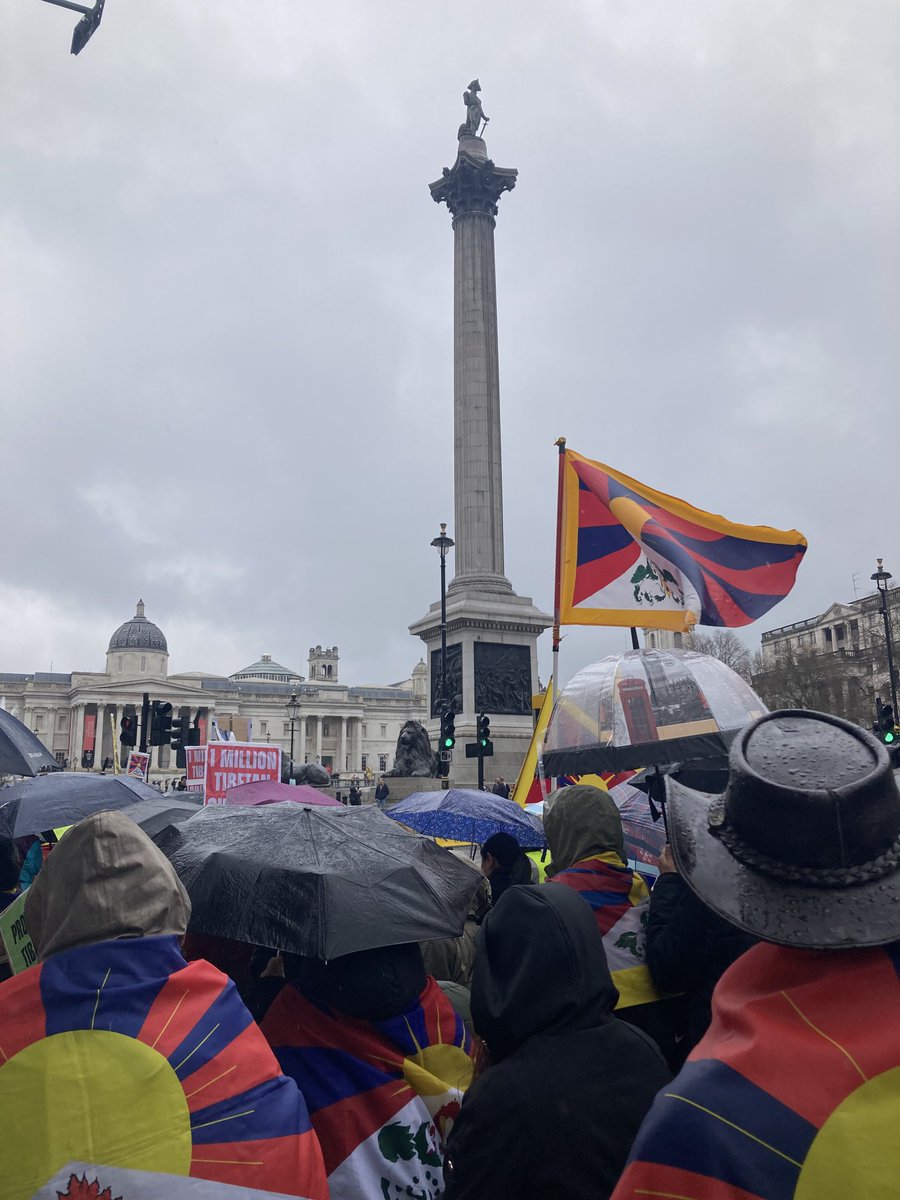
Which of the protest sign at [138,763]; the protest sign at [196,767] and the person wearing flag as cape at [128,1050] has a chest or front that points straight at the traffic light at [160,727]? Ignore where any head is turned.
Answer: the person wearing flag as cape

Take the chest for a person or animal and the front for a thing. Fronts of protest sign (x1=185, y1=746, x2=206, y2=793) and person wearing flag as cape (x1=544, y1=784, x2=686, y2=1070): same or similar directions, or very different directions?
very different directions

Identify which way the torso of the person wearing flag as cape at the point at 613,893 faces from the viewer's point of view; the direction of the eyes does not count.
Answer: away from the camera

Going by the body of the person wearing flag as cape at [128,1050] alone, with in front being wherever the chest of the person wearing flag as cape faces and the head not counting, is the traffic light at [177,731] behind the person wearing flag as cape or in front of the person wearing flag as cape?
in front

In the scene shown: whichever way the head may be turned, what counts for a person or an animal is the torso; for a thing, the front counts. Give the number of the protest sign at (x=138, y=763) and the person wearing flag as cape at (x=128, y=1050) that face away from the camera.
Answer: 1

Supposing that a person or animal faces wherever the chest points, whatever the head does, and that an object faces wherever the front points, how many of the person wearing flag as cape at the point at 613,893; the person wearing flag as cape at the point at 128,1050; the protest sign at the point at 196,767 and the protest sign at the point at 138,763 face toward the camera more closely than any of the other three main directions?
2

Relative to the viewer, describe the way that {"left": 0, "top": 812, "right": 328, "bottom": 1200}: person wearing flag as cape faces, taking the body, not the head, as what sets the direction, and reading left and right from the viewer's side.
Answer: facing away from the viewer

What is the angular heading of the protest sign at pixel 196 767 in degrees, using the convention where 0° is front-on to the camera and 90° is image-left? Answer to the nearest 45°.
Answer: approximately 0°

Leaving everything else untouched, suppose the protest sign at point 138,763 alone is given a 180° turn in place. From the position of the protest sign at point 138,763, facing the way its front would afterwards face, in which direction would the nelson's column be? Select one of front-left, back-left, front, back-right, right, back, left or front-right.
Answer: front-right

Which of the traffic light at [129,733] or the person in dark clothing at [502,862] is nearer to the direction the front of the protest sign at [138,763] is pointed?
the person in dark clothing

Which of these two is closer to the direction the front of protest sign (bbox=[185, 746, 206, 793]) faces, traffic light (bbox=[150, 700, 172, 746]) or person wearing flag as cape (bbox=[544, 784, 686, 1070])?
the person wearing flag as cape

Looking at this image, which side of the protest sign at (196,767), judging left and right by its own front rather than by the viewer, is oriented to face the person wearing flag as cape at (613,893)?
front

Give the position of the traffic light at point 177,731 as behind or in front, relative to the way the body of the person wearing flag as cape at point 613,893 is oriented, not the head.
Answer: in front

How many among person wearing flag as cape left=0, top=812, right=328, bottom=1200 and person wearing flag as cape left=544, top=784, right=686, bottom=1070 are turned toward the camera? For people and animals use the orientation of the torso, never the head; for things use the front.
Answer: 0

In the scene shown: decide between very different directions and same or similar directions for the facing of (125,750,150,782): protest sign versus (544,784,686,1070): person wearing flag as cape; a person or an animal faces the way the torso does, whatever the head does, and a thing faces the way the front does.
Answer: very different directions

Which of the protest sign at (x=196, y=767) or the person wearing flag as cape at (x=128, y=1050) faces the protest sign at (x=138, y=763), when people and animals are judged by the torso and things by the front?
the person wearing flag as cape
